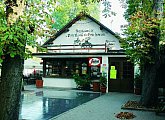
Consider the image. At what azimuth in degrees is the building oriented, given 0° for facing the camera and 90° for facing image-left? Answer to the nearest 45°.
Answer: approximately 0°

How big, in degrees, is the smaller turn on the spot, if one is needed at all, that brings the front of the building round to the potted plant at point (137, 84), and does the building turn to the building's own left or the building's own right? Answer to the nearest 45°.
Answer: approximately 45° to the building's own left

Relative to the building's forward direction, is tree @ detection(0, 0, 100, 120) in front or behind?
in front

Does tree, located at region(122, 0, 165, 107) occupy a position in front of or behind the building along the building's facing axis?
in front

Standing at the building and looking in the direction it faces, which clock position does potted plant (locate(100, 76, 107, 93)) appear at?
The potted plant is roughly at 11 o'clock from the building.

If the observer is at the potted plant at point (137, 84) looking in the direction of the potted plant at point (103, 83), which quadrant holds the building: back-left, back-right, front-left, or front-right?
front-right

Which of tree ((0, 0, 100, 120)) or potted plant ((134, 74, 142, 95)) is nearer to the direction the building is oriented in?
the tree
